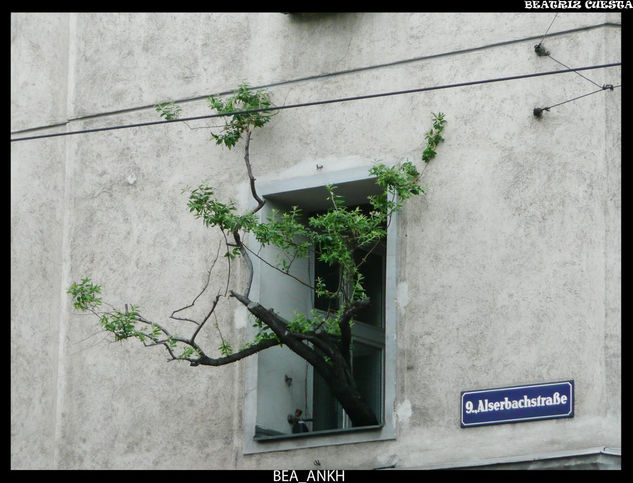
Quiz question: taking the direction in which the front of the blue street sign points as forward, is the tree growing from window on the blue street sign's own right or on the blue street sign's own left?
on the blue street sign's own right

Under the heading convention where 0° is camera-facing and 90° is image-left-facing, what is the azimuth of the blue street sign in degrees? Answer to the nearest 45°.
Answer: approximately 45°
